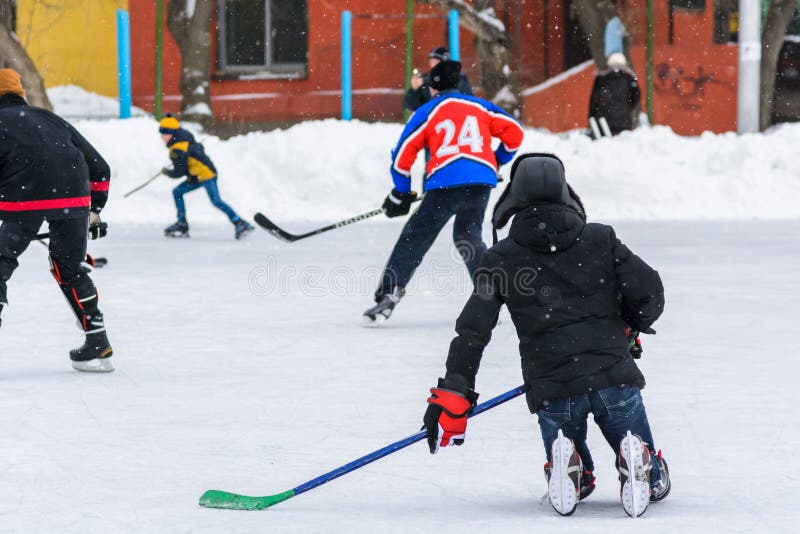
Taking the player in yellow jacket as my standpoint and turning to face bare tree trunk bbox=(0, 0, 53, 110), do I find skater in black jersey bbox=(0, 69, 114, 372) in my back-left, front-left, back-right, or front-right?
back-left

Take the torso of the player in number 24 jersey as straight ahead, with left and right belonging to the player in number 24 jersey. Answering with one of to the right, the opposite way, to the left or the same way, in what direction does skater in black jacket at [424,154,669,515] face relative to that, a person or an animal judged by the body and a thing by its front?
the same way

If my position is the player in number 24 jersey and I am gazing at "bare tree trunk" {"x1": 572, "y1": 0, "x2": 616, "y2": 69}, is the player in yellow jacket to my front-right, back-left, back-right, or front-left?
front-left

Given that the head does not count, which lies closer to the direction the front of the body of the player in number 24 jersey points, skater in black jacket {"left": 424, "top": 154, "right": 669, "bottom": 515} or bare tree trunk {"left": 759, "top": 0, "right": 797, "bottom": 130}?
the bare tree trunk

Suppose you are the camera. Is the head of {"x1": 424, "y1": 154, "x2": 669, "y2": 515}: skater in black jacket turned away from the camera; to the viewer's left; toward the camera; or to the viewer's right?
away from the camera

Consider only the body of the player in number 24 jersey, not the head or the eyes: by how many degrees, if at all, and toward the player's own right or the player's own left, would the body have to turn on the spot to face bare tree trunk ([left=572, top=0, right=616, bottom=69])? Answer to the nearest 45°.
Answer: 0° — they already face it

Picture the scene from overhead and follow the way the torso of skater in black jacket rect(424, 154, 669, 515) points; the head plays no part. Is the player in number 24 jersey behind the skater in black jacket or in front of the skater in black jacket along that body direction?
in front

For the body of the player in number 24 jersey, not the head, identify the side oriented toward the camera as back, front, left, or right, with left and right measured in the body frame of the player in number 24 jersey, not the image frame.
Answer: back

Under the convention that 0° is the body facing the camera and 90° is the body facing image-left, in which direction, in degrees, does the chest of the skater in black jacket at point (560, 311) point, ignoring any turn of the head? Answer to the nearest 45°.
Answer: approximately 180°

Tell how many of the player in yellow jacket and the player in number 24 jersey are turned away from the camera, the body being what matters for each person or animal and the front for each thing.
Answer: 1

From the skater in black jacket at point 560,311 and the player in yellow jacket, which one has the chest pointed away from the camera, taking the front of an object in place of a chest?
the skater in black jacket

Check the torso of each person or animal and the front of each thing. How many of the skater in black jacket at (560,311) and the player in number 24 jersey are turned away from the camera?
2

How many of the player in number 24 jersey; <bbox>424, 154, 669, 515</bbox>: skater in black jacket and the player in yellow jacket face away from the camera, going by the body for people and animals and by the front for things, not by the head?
2
